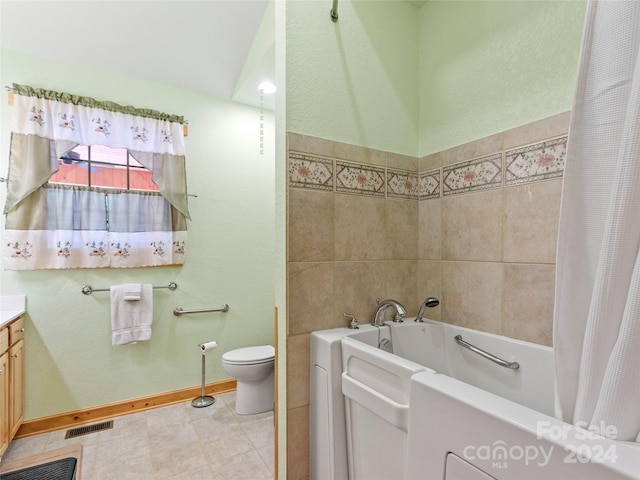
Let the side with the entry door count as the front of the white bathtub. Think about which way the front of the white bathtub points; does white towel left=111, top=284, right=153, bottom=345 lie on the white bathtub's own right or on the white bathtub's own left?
on the white bathtub's own right

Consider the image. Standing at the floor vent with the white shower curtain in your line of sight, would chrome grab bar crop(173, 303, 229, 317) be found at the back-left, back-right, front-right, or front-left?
front-left

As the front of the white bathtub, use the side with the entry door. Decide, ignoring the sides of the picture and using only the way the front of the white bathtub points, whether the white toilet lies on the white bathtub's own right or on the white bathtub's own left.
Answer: on the white bathtub's own right

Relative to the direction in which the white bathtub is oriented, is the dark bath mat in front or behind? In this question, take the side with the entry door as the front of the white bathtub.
in front

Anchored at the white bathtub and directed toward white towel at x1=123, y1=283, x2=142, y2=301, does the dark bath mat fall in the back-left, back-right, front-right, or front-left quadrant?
front-left

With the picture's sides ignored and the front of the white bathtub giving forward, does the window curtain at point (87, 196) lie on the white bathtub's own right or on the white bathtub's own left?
on the white bathtub's own right

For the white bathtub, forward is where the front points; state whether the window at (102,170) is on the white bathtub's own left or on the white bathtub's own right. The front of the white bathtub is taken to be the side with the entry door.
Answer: on the white bathtub's own right

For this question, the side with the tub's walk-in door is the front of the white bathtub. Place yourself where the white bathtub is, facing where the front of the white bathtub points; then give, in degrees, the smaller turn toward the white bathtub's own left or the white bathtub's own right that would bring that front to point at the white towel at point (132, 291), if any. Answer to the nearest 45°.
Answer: approximately 45° to the white bathtub's own right

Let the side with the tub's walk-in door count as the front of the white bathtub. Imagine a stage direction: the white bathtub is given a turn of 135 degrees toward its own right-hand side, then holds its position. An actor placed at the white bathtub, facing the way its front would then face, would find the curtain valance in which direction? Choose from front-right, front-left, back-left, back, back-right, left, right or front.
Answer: left
